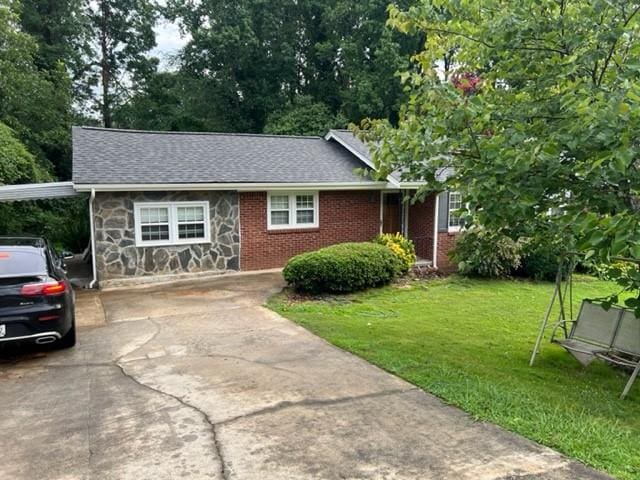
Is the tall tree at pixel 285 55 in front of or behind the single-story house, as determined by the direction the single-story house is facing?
behind

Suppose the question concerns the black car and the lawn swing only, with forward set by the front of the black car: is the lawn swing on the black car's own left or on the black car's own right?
on the black car's own right

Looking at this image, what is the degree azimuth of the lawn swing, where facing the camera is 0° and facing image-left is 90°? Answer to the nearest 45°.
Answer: approximately 45°

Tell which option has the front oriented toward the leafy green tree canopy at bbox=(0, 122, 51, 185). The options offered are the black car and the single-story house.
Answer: the black car

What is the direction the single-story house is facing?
toward the camera

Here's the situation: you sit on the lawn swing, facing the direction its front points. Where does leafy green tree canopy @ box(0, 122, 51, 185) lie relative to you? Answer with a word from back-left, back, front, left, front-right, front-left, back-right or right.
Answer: front-right

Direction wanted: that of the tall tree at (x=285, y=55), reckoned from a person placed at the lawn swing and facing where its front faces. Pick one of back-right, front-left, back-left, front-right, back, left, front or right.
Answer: right

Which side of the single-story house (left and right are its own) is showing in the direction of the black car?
front

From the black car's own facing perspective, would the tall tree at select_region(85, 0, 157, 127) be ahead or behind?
ahead

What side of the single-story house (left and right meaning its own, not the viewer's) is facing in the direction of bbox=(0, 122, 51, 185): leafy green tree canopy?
right

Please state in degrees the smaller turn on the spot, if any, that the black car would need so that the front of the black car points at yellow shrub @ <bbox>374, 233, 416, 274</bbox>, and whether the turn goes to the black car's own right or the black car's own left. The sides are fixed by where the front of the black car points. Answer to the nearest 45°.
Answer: approximately 90° to the black car's own right

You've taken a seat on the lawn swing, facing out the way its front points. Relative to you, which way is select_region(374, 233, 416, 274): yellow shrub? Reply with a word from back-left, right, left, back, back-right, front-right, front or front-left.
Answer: right

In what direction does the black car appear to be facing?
away from the camera

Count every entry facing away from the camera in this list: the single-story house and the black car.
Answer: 1

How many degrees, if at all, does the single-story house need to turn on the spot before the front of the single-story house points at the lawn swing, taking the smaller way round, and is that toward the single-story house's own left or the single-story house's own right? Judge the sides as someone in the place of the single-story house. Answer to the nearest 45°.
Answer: approximately 45° to the single-story house's own left

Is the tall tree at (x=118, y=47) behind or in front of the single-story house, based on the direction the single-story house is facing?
behind

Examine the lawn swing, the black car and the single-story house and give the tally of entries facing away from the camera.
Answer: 1

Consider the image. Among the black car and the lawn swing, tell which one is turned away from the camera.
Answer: the black car

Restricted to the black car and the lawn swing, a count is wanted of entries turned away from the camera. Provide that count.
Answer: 1

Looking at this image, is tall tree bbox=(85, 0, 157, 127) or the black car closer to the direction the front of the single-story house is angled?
the black car
